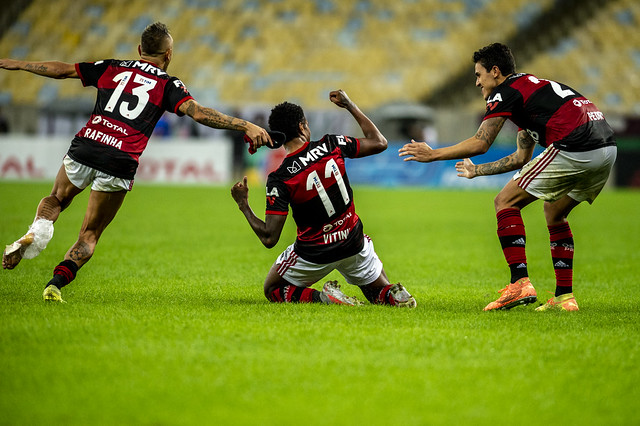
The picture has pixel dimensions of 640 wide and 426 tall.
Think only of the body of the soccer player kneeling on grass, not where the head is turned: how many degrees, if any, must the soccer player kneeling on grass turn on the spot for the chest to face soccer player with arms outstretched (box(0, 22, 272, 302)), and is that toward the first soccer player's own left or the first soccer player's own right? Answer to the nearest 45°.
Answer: approximately 45° to the first soccer player's own left

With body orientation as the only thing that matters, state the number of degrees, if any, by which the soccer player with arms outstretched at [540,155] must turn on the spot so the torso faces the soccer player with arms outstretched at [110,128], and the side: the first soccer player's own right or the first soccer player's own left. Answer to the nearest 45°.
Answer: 0° — they already face them

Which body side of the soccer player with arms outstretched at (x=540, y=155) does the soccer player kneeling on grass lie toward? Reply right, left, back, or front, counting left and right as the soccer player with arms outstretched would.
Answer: front

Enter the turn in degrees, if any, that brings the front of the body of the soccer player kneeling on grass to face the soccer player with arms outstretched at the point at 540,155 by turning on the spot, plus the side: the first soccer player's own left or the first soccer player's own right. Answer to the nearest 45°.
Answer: approximately 135° to the first soccer player's own right

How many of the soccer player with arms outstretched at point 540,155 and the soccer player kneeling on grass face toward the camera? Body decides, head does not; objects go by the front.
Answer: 0

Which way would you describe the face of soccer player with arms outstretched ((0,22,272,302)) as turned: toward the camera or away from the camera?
away from the camera

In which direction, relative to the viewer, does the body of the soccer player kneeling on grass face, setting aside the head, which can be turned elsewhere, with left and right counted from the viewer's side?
facing away from the viewer and to the left of the viewer

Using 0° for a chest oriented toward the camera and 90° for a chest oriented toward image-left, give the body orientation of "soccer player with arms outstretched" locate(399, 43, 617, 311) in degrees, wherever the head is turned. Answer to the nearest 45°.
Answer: approximately 90°

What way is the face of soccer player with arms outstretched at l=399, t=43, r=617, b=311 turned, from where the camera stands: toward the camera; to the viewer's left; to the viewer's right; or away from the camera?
to the viewer's left
